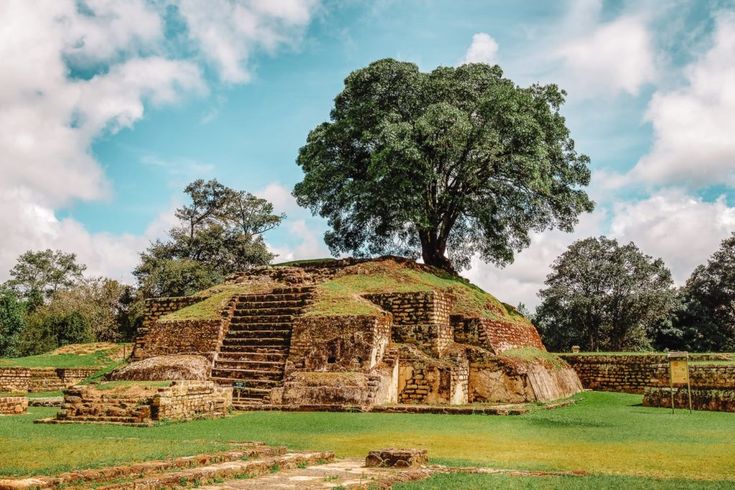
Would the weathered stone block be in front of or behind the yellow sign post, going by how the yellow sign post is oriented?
in front

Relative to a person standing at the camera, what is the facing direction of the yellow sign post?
facing the viewer

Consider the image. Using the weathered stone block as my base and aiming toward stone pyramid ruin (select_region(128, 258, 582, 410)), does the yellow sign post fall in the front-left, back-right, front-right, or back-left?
front-right

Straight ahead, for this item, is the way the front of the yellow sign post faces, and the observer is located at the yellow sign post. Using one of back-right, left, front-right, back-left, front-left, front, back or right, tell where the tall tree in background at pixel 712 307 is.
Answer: back

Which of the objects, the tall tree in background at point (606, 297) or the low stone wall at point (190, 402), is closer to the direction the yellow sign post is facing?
the low stone wall

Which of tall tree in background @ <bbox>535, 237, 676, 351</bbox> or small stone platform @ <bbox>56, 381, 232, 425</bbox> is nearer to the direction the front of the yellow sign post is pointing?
the small stone platform

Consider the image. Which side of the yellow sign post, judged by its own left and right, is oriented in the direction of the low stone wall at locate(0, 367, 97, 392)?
right

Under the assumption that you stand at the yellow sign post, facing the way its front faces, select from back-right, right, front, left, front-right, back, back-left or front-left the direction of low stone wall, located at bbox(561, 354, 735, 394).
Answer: back

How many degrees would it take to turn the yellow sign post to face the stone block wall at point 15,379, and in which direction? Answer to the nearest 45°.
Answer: approximately 90° to its right

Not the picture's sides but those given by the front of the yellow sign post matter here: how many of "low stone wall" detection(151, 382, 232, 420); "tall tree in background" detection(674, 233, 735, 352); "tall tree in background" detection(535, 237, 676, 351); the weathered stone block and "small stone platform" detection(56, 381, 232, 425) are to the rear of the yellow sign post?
2

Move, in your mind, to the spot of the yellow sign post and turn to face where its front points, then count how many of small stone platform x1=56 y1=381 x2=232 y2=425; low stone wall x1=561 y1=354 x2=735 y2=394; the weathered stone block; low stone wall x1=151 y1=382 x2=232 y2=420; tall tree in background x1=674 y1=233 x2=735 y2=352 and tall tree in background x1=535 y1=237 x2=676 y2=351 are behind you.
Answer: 3

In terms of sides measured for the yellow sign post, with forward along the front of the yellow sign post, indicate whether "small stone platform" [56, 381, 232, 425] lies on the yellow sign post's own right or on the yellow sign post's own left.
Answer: on the yellow sign post's own right

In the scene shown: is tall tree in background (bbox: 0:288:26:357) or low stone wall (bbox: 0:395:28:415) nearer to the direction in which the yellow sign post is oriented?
the low stone wall

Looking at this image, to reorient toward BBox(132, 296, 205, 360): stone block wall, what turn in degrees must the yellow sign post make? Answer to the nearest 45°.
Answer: approximately 90° to its right

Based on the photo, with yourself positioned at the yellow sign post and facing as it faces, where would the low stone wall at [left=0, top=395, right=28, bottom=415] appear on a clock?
The low stone wall is roughly at 2 o'clock from the yellow sign post.

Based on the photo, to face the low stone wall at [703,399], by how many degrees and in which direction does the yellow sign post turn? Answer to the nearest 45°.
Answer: approximately 135° to its left
